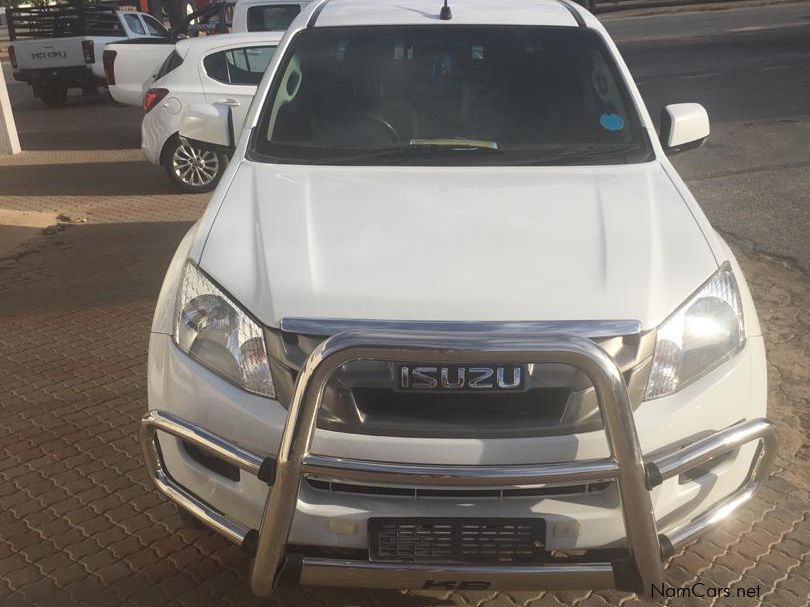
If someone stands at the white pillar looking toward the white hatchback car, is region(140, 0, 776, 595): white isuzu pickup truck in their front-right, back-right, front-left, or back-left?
front-right

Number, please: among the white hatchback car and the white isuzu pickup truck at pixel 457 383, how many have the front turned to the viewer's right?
1

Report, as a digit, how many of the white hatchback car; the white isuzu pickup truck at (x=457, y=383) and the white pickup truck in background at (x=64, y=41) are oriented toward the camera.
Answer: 1

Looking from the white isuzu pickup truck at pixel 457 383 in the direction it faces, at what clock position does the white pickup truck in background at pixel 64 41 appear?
The white pickup truck in background is roughly at 5 o'clock from the white isuzu pickup truck.

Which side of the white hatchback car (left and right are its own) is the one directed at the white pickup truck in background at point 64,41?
left

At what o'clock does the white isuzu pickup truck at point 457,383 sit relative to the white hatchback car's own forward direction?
The white isuzu pickup truck is roughly at 3 o'clock from the white hatchback car.

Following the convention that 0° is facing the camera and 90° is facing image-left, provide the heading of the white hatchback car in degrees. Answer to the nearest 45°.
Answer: approximately 270°

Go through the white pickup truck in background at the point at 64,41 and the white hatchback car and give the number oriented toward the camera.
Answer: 0

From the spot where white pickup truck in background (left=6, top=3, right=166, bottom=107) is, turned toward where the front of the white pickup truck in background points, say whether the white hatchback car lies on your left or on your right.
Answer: on your right

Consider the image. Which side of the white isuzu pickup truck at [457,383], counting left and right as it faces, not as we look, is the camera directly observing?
front

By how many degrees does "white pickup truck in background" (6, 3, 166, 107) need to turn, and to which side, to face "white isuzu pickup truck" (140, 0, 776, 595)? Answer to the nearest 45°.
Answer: approximately 135° to its right

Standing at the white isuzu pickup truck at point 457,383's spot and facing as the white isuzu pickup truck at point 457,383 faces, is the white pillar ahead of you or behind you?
behind

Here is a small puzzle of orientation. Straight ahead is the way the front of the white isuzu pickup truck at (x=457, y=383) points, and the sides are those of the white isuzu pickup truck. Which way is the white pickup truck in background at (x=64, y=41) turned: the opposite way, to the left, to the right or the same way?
the opposite way

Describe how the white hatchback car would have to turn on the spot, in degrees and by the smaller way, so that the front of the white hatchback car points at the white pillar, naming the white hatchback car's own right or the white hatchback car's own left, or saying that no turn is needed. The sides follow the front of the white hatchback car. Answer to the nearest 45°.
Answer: approximately 135° to the white hatchback car's own left

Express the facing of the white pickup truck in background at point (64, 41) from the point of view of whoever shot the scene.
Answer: facing away from the viewer and to the right of the viewer
